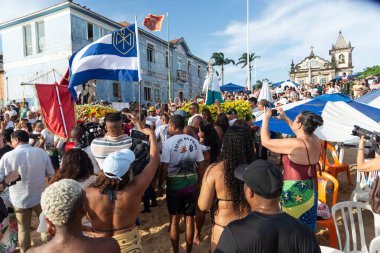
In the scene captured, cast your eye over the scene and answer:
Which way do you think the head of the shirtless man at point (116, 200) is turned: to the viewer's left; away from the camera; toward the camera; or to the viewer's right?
away from the camera

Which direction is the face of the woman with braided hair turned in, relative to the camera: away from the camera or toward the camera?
away from the camera

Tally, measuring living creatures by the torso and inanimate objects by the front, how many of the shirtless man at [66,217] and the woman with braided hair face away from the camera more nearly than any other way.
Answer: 2

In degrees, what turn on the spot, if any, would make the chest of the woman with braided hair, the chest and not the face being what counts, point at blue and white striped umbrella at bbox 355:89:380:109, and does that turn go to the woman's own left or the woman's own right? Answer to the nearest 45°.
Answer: approximately 45° to the woman's own right

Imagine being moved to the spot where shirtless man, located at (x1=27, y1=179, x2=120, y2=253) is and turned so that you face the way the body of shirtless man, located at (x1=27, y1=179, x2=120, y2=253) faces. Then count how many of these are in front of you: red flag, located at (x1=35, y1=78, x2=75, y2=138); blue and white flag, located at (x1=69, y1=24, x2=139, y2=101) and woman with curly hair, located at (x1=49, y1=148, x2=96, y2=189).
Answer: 3

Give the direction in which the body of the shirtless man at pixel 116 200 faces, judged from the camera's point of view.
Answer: away from the camera

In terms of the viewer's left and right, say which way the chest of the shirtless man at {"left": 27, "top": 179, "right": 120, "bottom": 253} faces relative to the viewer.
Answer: facing away from the viewer

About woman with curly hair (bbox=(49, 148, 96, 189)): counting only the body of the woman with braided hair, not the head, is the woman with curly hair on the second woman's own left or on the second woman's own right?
on the second woman's own left

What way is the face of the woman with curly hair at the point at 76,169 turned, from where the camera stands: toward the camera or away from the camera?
away from the camera

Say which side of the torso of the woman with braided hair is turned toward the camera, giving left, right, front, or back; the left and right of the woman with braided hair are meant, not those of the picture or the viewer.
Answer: back

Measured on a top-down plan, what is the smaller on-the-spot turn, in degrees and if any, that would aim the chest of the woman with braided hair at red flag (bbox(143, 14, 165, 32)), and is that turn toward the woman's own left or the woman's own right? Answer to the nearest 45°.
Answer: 0° — they already face it

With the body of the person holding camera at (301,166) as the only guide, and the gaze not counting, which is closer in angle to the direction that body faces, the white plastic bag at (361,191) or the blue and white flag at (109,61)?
the blue and white flag

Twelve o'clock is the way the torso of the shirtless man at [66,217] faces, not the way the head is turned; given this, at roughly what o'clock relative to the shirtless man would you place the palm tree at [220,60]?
The palm tree is roughly at 1 o'clock from the shirtless man.

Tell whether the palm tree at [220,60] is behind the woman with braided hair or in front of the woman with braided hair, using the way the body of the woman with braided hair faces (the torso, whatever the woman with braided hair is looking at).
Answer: in front

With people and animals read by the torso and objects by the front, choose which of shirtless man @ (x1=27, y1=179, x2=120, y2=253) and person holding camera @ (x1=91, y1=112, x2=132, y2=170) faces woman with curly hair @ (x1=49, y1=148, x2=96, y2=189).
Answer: the shirtless man

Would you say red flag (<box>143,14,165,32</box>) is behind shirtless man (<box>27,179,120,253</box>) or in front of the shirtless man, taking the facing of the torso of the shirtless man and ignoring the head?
in front
